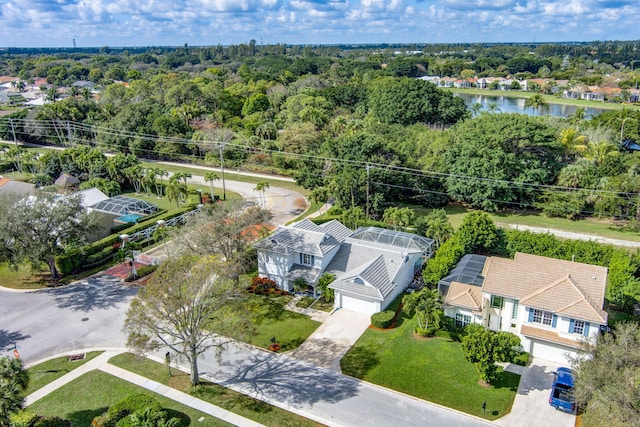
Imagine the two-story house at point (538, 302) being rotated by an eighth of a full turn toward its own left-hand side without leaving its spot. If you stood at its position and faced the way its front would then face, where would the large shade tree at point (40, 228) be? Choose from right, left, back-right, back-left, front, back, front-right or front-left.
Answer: back-right

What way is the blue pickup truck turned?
away from the camera

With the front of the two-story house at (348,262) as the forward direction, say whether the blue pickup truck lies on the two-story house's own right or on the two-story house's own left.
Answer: on the two-story house's own left

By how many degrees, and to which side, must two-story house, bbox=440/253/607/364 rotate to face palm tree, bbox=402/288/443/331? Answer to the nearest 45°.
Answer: approximately 90° to its right

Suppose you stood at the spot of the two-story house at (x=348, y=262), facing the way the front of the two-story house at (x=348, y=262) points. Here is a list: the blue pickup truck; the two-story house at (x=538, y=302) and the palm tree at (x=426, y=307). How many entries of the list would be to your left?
3

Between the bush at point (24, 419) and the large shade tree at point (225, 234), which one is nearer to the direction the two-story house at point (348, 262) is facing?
the bush

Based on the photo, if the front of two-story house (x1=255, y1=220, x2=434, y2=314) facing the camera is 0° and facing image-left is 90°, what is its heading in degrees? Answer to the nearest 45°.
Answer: approximately 45°

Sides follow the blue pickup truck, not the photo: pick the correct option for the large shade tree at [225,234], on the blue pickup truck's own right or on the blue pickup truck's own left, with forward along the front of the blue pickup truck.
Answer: on the blue pickup truck's own left

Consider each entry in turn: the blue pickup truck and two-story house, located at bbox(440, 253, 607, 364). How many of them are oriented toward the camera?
1

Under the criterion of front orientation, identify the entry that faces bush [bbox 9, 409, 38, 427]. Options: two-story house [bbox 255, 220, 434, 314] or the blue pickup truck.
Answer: the two-story house

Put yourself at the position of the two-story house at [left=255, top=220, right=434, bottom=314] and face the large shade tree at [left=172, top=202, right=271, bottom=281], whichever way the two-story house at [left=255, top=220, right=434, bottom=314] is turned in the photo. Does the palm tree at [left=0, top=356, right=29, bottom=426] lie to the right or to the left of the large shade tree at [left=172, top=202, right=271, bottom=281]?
left

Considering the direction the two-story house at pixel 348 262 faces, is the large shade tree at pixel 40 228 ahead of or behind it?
ahead

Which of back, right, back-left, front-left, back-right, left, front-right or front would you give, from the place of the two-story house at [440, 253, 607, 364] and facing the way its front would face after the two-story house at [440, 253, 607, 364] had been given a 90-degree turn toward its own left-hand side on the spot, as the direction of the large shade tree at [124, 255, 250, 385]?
back-right

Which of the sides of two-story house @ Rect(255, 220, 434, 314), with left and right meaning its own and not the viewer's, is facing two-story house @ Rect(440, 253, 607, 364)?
left

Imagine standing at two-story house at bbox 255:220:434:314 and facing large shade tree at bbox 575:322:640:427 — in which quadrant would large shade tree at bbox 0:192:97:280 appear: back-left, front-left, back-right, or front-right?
back-right

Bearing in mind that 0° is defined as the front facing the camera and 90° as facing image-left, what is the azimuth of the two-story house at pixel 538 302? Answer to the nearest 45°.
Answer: approximately 0°
